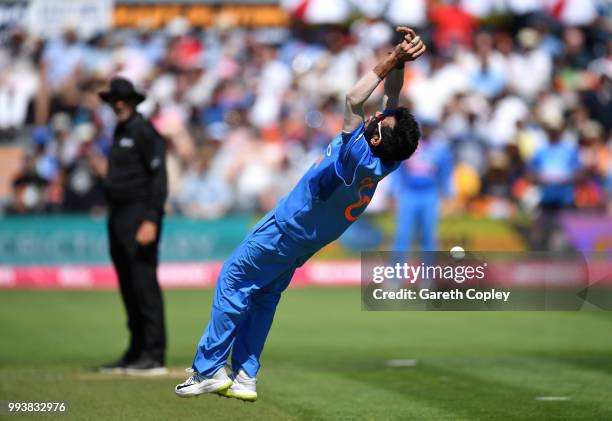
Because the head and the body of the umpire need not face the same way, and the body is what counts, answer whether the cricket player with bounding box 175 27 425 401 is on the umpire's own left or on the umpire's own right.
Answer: on the umpire's own left

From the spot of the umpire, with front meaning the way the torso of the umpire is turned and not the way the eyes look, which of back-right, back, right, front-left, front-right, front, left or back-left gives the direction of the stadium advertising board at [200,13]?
back-right

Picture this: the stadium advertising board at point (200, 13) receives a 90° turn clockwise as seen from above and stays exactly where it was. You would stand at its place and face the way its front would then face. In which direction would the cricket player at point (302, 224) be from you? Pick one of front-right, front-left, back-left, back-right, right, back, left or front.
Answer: left

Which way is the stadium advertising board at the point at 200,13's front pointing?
toward the camera

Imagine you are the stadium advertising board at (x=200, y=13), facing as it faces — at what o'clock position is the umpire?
The umpire is roughly at 12 o'clock from the stadium advertising board.
